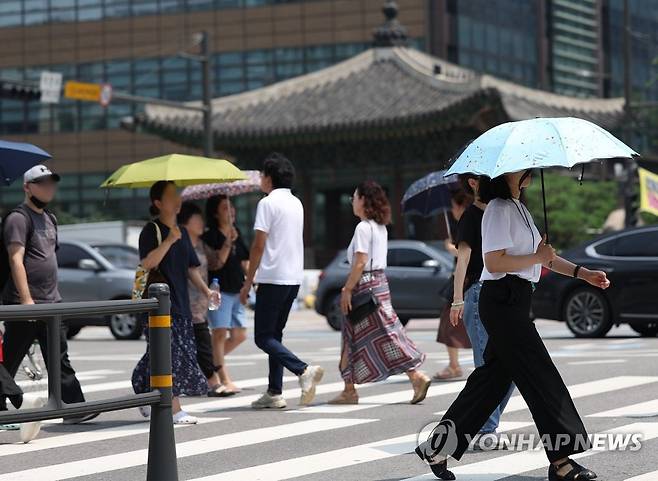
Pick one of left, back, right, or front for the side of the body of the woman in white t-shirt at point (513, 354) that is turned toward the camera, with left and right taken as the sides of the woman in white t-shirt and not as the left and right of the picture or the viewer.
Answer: right

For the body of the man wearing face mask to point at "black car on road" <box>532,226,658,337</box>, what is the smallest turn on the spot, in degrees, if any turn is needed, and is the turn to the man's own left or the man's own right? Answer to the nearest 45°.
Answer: approximately 90° to the man's own left

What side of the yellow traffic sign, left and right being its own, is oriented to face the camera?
front

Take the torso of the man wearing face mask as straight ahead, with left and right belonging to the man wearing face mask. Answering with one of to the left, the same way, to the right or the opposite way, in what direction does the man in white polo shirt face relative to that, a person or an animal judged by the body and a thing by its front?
the opposite way

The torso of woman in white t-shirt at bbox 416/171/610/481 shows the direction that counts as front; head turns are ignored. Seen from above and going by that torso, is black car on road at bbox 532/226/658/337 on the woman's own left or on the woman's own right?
on the woman's own left

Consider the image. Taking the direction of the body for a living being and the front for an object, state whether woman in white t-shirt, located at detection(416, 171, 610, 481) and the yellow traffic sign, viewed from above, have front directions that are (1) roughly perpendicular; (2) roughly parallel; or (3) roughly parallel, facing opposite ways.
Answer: roughly perpendicular

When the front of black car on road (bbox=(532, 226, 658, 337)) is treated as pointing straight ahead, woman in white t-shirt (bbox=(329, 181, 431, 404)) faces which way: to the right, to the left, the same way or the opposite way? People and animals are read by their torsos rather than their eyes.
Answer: the opposite way

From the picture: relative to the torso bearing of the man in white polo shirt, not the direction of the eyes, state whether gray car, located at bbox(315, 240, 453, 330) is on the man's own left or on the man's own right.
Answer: on the man's own right
